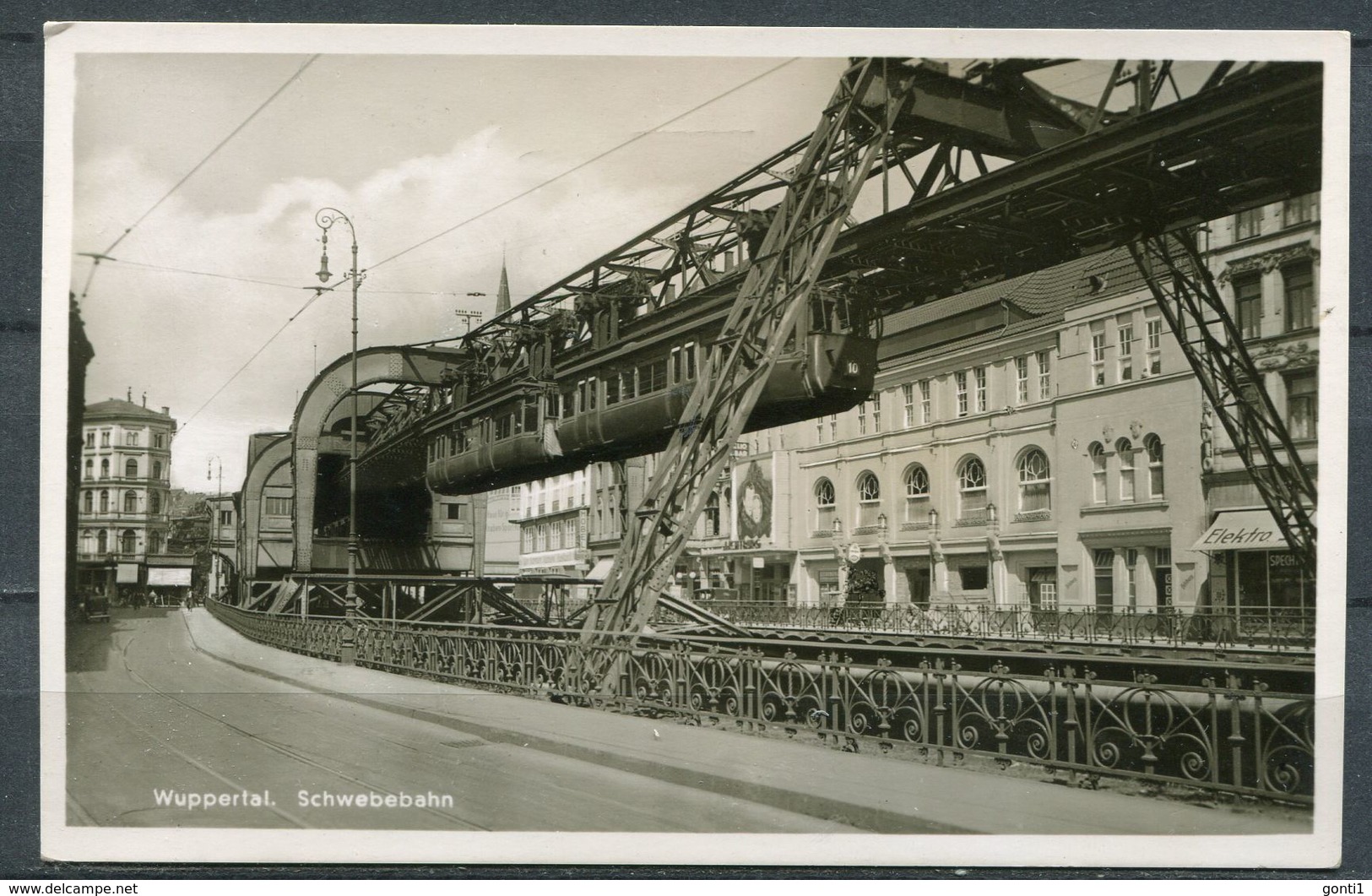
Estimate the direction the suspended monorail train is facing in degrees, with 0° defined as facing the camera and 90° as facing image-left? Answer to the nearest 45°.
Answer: approximately 315°
